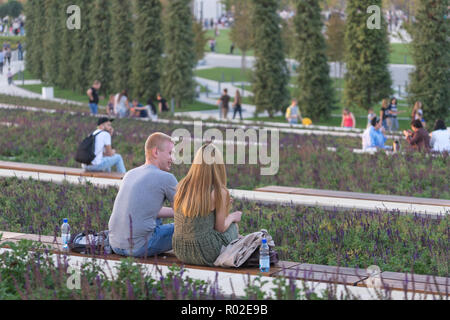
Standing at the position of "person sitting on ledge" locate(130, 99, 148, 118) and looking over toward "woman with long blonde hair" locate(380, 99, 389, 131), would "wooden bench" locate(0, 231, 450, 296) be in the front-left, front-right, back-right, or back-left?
front-right

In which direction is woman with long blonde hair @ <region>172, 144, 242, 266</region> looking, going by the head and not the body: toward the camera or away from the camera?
away from the camera

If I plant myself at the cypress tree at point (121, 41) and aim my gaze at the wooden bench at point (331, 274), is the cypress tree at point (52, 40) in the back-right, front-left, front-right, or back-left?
back-right

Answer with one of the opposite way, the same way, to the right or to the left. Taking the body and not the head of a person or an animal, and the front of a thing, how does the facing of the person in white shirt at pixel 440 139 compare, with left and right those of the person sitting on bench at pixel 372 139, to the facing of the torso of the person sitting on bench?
to the left

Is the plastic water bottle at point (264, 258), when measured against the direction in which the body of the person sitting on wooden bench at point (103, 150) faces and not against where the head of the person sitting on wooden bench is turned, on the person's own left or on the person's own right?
on the person's own right

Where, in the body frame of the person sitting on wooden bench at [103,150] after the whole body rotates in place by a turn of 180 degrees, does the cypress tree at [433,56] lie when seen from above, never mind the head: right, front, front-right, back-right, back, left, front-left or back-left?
back-right

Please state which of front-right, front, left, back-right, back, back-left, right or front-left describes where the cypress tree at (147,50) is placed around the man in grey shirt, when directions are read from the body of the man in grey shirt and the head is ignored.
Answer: front-left

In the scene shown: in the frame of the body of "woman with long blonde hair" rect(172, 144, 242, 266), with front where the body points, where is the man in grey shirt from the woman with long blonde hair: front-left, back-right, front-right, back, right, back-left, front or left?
left

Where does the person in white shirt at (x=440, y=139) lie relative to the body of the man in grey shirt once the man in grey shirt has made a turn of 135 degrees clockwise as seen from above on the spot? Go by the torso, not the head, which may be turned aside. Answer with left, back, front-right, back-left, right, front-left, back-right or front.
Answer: back-left

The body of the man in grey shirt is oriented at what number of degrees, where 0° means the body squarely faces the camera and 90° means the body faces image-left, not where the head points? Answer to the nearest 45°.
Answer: approximately 225°

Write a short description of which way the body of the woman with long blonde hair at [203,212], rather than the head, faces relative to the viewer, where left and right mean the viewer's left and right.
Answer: facing away from the viewer and to the right of the viewer

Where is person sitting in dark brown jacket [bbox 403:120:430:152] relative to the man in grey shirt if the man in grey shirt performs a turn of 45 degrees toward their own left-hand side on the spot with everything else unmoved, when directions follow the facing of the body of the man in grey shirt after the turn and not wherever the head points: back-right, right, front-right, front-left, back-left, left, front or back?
front-right

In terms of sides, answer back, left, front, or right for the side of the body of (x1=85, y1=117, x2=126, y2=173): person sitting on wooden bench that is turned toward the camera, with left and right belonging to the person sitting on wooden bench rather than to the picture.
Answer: right

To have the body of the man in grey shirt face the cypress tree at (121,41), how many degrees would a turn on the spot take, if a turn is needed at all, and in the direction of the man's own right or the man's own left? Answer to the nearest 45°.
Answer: approximately 45° to the man's own left

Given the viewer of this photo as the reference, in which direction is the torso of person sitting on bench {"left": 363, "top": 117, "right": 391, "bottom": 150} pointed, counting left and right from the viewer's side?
facing to the right of the viewer

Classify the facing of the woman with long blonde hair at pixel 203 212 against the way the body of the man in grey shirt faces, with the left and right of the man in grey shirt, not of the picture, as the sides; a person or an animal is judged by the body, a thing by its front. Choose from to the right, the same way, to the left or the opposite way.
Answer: the same way

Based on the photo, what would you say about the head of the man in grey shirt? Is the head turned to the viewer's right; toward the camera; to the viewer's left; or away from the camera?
to the viewer's right
